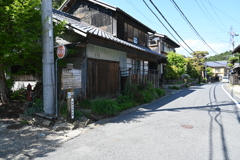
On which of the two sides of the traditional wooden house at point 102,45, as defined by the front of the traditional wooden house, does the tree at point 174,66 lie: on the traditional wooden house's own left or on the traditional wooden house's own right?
on the traditional wooden house's own left

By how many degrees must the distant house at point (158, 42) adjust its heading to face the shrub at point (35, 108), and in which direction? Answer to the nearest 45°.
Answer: approximately 45° to its right

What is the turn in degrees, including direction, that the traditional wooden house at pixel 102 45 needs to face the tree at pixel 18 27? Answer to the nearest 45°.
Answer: approximately 90° to its right

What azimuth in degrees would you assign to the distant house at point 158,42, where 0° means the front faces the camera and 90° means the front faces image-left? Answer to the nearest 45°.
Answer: approximately 315°

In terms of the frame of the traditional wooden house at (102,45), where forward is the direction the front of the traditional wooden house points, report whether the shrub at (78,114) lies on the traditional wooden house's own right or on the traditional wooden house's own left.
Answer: on the traditional wooden house's own right

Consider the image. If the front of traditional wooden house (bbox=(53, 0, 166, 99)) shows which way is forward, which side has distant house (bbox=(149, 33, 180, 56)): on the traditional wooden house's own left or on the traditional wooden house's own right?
on the traditional wooden house's own left

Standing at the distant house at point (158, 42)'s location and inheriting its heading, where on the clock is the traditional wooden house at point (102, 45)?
The traditional wooden house is roughly at 2 o'clock from the distant house.

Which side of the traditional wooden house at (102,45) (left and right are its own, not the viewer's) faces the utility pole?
right
